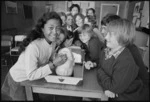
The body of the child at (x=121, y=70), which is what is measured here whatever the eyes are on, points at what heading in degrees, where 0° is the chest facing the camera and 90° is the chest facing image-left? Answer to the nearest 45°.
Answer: approximately 90°

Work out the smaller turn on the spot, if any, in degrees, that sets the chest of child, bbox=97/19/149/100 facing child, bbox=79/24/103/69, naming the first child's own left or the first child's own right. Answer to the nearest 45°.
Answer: approximately 45° to the first child's own right

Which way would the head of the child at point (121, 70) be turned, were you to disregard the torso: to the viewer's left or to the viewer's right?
to the viewer's left

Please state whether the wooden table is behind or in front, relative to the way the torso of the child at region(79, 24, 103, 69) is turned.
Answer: in front

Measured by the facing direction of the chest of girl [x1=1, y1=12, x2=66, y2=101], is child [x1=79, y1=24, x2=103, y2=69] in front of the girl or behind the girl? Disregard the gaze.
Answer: in front

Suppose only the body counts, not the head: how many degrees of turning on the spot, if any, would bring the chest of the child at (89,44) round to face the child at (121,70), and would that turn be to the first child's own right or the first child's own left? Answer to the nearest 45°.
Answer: approximately 45° to the first child's own left

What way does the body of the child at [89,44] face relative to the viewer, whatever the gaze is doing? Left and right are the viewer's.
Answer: facing the viewer and to the left of the viewer

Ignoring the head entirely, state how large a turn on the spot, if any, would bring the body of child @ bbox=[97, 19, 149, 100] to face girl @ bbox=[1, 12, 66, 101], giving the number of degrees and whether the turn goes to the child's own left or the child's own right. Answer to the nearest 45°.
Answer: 0° — they already face them

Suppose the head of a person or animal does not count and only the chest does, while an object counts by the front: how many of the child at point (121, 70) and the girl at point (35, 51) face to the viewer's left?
1

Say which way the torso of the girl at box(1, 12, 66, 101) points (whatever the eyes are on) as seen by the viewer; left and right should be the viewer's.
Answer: facing to the right of the viewer
